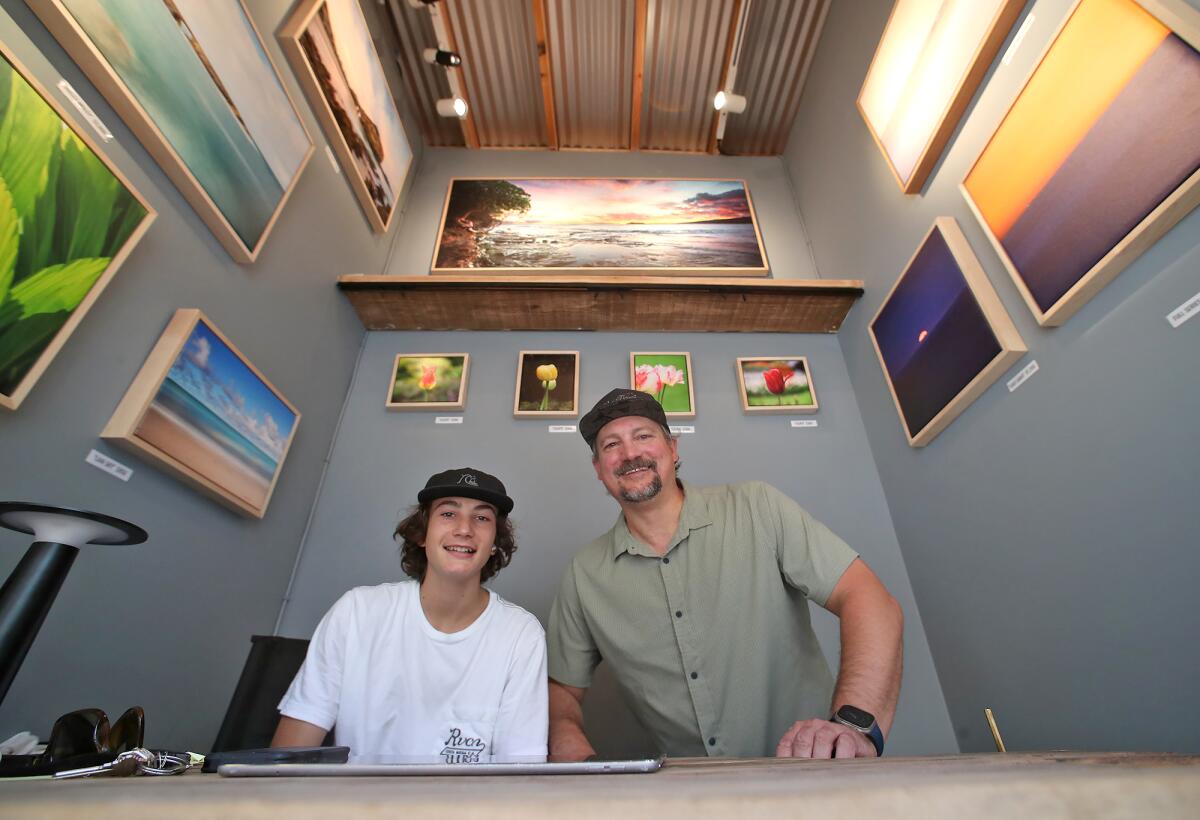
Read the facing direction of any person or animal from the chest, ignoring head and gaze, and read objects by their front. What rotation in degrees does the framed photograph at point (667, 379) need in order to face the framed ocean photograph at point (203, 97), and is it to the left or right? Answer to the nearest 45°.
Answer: approximately 45° to its right

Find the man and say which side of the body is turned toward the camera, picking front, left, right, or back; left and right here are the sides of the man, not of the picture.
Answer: front

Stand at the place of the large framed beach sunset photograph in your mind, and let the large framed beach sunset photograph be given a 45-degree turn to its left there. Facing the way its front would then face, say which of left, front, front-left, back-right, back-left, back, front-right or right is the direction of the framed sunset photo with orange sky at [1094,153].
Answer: front

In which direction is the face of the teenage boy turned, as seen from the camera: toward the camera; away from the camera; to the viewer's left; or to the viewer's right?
toward the camera

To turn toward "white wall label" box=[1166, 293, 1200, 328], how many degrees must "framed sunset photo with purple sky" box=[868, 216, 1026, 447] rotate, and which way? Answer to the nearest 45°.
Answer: approximately 90° to its left

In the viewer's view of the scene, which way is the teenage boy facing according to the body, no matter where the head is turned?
toward the camera

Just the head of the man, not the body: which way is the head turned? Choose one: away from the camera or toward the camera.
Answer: toward the camera

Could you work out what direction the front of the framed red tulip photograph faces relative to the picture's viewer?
facing the viewer

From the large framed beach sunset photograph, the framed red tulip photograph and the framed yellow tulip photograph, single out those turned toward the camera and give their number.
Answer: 3

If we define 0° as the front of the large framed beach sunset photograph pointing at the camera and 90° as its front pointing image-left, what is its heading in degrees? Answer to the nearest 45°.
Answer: approximately 0°
